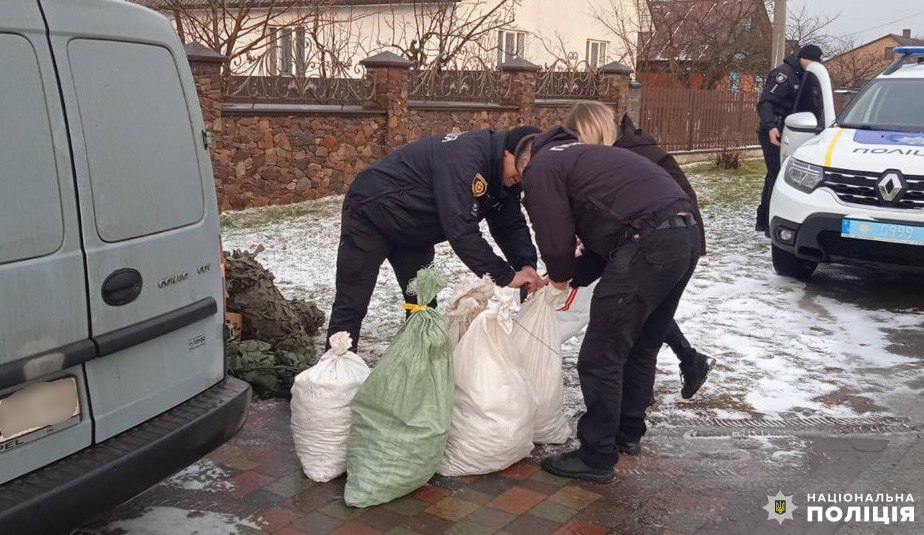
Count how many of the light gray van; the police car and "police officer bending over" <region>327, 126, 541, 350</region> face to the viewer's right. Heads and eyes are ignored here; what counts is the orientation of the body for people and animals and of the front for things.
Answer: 1

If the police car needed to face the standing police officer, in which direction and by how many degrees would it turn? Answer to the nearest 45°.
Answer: approximately 135° to its right

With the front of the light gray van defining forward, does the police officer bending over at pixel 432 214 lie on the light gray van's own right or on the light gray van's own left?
on the light gray van's own right

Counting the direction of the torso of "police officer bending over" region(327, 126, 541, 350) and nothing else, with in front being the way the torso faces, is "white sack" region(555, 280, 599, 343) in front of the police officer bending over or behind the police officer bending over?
in front

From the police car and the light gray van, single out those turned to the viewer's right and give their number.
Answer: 0

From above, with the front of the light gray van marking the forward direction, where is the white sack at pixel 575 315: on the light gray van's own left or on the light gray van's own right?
on the light gray van's own right

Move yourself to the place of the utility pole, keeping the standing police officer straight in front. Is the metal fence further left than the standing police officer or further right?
right

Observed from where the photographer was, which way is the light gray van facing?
facing away from the viewer and to the left of the viewer

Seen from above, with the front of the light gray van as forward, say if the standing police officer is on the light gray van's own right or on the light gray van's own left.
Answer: on the light gray van's own right

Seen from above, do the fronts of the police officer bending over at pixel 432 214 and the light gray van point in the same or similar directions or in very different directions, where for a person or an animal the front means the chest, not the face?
very different directions

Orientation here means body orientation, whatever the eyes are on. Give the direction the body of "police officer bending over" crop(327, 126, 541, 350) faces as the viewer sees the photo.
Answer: to the viewer's right

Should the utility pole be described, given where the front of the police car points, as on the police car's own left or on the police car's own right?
on the police car's own right

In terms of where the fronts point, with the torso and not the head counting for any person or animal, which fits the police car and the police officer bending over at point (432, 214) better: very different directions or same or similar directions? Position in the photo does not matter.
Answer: very different directions

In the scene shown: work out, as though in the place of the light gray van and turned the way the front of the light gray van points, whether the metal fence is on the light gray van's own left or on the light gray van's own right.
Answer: on the light gray van's own right
